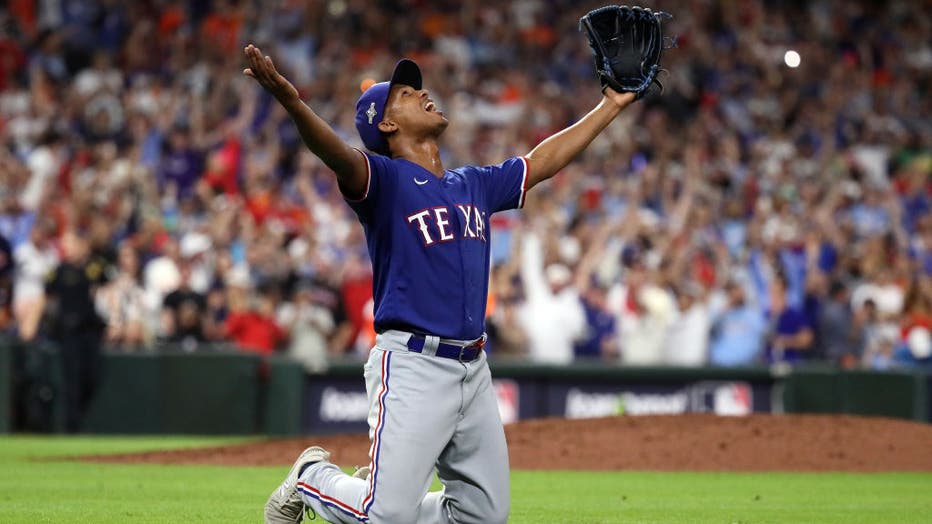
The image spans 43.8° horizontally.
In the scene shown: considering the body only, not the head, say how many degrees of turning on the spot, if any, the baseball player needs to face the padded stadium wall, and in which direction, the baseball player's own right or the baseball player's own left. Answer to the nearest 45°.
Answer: approximately 135° to the baseball player's own left

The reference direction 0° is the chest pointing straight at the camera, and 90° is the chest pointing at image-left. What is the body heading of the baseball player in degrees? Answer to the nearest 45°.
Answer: approximately 315°
